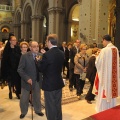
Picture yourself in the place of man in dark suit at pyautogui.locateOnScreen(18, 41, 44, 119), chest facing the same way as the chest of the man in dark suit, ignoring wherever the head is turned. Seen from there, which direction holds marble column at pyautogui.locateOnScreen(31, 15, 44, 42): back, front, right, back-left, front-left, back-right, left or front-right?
back-left

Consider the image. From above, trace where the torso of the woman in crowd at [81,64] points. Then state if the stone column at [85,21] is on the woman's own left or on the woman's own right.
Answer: on the woman's own left

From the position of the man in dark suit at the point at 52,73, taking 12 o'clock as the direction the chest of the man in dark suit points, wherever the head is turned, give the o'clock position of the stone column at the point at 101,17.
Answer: The stone column is roughly at 2 o'clock from the man in dark suit.

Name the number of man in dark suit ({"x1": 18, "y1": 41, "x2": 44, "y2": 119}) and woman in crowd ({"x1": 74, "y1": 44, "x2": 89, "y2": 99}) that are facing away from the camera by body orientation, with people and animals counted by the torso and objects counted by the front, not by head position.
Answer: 0

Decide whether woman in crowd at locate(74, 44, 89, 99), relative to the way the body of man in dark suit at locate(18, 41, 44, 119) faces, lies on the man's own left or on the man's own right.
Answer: on the man's own left

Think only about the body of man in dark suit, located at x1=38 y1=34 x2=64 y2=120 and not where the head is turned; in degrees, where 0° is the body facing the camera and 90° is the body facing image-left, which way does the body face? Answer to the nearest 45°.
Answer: approximately 135°

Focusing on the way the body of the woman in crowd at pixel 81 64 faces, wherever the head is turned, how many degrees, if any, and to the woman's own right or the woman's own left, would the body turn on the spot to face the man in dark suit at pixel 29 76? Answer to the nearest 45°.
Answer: approximately 90° to the woman's own right

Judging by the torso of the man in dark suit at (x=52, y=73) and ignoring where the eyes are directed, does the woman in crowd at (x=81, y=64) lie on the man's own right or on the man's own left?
on the man's own right
